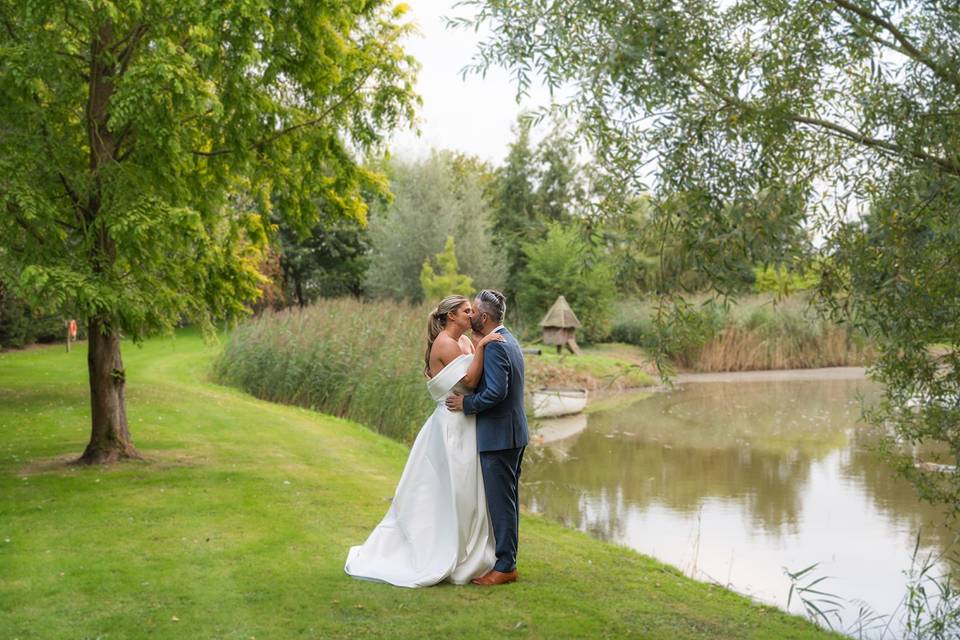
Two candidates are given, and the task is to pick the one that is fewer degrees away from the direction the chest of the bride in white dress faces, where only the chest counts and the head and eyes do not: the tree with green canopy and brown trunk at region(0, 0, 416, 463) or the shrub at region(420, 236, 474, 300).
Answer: the shrub

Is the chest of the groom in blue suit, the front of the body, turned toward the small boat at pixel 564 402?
no

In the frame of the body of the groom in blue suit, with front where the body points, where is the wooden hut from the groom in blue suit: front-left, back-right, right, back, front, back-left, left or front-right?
right

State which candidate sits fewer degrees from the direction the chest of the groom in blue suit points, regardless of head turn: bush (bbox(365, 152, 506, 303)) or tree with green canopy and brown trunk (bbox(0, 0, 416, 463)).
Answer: the tree with green canopy and brown trunk

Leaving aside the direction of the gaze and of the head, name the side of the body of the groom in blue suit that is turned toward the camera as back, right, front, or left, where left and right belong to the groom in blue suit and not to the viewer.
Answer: left

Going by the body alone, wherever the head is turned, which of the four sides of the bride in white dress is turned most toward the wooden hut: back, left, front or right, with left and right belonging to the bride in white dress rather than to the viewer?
left

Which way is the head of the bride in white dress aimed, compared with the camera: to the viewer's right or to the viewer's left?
to the viewer's right

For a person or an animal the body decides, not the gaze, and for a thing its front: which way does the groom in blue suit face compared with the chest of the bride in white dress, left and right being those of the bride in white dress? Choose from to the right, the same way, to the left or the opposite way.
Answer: the opposite way

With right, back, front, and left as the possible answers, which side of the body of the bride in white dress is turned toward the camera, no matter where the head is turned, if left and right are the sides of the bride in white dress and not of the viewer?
right
